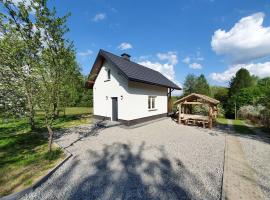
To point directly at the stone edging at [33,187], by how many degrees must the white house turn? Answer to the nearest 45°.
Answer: approximately 45° to its left

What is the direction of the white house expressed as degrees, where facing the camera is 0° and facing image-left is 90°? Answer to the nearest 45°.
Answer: approximately 45°

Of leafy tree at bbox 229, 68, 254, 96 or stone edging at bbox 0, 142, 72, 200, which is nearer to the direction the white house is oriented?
the stone edging

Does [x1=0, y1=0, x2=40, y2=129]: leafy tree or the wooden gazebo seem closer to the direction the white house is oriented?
the leafy tree

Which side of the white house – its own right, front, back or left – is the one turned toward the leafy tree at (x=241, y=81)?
back

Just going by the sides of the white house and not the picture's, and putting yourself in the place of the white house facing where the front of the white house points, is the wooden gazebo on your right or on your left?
on your left
